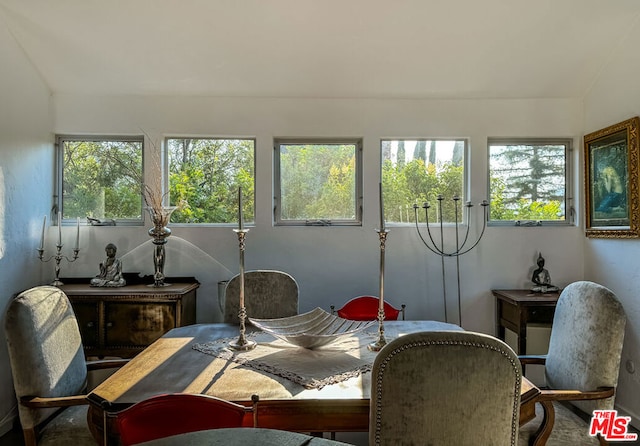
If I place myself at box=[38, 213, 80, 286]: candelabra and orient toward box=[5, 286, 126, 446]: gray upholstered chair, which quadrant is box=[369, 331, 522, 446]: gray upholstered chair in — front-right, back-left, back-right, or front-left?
front-left

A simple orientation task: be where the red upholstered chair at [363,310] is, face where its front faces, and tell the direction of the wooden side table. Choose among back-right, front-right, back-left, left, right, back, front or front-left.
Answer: left

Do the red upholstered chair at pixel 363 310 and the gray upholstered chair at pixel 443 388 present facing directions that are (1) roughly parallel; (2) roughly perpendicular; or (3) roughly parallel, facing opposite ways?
roughly parallel, facing opposite ways

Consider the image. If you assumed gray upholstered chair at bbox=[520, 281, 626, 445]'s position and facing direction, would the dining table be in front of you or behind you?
in front

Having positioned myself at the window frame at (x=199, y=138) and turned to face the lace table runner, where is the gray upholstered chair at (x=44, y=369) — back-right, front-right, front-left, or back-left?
front-right

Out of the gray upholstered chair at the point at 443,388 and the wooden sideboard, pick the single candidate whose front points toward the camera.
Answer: the wooden sideboard

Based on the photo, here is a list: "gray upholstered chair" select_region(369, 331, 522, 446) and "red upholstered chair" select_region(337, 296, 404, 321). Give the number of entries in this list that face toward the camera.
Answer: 1

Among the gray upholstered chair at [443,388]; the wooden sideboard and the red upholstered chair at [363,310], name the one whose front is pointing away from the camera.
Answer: the gray upholstered chair

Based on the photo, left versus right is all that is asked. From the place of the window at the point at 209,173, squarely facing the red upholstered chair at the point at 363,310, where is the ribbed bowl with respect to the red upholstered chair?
right

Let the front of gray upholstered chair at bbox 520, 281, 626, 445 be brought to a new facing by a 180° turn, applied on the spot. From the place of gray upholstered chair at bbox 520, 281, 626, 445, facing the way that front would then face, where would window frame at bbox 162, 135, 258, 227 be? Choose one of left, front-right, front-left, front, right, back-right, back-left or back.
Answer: back-left

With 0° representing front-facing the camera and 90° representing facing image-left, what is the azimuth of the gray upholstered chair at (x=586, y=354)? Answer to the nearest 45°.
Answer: approximately 45°

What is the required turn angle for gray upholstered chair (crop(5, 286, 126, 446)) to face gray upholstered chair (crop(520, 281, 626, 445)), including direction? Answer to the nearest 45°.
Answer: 0° — it already faces it

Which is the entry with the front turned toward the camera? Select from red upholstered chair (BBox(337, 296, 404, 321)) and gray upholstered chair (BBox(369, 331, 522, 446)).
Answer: the red upholstered chair

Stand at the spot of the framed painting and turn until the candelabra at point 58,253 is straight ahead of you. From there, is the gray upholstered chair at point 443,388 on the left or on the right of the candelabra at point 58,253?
left

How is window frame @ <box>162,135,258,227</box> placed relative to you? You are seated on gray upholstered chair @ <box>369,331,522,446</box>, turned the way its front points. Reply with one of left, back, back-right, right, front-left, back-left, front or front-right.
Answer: front-left

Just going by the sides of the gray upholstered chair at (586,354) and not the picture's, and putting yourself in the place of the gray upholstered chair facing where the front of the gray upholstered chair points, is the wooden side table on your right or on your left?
on your right

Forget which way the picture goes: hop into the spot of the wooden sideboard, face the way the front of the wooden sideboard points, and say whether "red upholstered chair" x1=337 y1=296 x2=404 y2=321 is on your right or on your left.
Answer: on your left

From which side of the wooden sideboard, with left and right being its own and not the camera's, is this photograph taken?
front

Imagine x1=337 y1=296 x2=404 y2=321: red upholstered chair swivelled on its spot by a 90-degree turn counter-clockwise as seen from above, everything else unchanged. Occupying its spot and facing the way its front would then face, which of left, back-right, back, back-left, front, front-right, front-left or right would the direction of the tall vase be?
back

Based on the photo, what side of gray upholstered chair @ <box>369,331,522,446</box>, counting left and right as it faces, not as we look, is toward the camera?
back

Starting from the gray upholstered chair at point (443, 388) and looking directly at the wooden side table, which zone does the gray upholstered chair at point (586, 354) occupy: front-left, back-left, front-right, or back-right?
front-right

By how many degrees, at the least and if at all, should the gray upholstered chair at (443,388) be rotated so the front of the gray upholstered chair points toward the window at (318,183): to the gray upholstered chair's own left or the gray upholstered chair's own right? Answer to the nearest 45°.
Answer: approximately 45° to the gray upholstered chair's own left

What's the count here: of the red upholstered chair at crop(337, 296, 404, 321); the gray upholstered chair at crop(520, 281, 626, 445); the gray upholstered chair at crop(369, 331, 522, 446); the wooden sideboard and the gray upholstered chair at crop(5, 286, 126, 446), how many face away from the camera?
1

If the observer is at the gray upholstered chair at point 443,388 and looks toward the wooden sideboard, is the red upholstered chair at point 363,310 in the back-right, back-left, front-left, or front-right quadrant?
front-right
